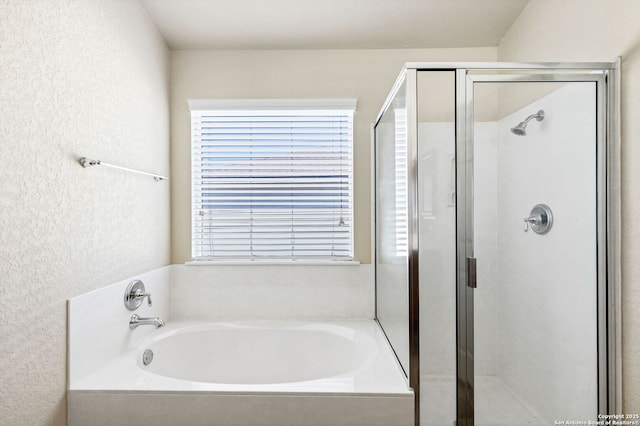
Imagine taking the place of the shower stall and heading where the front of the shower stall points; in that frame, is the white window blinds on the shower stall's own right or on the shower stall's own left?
on the shower stall's own right

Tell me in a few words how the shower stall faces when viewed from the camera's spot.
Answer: facing the viewer

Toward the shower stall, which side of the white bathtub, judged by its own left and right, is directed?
left

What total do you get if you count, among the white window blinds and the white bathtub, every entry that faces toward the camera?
2

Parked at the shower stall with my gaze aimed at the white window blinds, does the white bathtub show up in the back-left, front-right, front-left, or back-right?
front-left

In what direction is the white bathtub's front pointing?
toward the camera

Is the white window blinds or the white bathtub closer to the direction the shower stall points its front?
the white bathtub

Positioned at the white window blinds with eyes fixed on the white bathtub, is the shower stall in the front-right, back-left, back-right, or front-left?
front-left

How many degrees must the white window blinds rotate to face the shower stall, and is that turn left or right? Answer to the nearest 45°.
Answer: approximately 45° to its left

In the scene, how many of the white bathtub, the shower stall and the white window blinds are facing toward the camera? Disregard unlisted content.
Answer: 3

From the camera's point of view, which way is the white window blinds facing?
toward the camera
